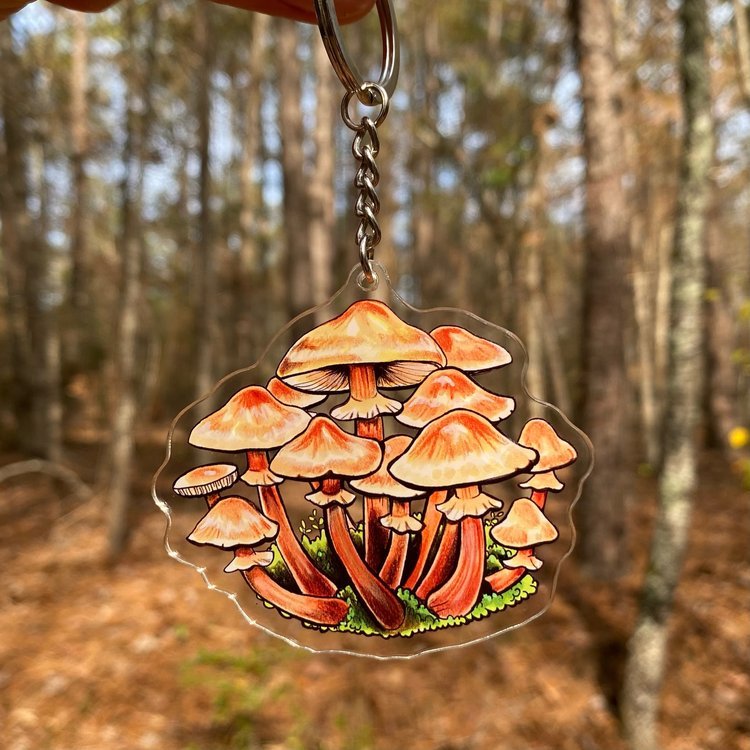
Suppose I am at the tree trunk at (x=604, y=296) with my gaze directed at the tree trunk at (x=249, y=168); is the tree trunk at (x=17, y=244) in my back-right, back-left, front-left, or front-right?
front-left

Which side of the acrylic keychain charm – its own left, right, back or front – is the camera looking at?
front

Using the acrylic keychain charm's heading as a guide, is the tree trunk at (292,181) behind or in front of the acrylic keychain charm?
behind

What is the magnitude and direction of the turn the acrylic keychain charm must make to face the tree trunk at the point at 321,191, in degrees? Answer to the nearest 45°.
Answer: approximately 180°

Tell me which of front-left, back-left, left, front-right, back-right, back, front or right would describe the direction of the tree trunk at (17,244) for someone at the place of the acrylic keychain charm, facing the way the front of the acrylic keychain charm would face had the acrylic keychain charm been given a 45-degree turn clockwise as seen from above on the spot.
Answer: right

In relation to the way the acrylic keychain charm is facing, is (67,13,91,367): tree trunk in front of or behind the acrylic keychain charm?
behind

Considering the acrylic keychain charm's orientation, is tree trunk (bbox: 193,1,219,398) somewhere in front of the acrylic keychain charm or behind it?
behind

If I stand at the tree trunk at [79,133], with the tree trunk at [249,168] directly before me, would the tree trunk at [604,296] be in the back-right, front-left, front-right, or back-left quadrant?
front-right

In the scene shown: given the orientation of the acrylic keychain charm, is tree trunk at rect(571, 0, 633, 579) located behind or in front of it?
behind

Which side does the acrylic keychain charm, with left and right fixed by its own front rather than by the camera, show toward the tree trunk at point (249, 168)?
back

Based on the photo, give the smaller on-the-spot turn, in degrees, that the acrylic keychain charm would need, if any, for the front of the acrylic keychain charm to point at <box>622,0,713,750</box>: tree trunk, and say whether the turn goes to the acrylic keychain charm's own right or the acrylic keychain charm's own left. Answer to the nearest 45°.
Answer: approximately 135° to the acrylic keychain charm's own left
